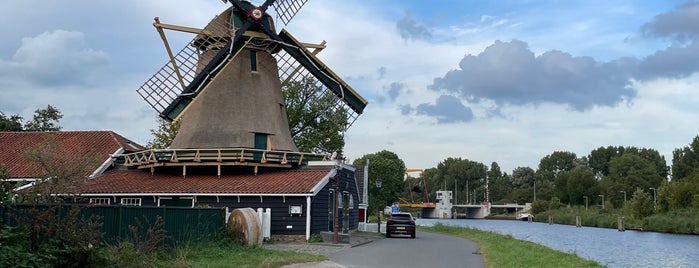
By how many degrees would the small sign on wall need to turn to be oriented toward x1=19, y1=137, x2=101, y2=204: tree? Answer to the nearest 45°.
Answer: approximately 45° to its right

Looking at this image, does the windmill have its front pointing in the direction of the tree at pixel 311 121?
no

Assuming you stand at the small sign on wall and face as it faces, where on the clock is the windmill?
The windmill is roughly at 5 o'clock from the small sign on wall.

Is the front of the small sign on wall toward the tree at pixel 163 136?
no

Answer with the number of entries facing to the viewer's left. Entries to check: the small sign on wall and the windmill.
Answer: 0

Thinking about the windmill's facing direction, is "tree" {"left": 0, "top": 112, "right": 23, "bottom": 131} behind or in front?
behind

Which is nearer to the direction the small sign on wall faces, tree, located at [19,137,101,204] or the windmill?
the tree

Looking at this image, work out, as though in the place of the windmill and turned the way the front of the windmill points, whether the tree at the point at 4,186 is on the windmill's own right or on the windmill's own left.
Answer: on the windmill's own right

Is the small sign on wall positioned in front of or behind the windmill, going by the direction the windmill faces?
in front

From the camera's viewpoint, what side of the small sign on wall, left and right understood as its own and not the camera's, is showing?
front

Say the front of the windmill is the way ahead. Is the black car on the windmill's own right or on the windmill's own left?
on the windmill's own left

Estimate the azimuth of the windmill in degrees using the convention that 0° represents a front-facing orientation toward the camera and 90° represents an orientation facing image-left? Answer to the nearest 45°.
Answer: approximately 315°

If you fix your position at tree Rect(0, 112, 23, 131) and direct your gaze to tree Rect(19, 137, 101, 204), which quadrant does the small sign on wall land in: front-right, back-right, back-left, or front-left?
front-left

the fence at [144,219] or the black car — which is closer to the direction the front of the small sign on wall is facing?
the fence

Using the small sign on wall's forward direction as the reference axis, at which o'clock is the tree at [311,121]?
The tree is roughly at 6 o'clock from the small sign on wall.

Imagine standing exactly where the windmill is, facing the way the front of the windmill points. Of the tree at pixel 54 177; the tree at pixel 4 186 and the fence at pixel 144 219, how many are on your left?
0

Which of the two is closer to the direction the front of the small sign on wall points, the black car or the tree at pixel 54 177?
the tree

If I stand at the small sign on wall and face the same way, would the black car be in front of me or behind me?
behind
